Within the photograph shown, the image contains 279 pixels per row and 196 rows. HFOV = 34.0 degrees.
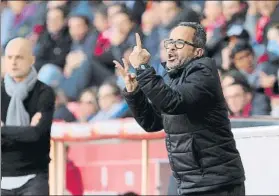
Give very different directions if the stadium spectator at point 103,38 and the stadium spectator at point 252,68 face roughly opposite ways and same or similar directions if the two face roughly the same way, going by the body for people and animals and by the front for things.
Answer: same or similar directions

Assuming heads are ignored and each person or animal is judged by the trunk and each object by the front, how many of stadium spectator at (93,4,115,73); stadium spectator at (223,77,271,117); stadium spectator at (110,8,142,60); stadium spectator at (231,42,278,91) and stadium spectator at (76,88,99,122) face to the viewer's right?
0

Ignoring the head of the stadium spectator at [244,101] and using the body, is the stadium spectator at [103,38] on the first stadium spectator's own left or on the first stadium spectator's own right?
on the first stadium spectator's own right

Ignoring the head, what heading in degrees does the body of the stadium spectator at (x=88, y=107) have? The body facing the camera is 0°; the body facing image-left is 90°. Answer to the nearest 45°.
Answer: approximately 45°

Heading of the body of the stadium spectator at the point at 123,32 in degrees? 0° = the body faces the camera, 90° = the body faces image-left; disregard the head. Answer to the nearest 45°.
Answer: approximately 45°

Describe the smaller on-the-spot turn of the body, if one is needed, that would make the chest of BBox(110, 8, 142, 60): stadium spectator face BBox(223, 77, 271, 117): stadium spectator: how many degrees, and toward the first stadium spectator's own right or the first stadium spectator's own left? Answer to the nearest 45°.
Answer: approximately 90° to the first stadium spectator's own left

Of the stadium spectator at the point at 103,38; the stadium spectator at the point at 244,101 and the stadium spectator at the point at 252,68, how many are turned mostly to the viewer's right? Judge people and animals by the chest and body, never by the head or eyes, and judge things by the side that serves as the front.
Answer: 0

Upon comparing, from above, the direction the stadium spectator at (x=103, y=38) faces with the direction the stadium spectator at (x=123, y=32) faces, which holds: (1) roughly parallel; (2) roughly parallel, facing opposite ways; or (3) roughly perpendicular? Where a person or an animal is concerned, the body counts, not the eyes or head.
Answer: roughly parallel

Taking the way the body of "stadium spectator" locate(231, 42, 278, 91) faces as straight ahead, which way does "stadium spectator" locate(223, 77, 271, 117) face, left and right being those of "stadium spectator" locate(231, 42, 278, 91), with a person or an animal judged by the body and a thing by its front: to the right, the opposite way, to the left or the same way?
the same way

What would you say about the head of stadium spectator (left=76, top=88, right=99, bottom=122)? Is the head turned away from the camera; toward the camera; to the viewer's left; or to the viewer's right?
toward the camera

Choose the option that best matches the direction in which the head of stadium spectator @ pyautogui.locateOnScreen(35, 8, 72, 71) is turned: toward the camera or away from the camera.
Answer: toward the camera

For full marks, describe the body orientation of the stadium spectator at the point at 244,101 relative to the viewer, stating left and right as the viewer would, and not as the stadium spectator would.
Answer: facing the viewer and to the left of the viewer

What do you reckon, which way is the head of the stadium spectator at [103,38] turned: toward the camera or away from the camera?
toward the camera

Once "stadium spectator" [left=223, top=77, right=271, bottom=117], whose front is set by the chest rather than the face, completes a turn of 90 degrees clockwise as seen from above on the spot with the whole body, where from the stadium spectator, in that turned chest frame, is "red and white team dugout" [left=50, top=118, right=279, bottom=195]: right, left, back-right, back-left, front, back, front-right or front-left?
front-left

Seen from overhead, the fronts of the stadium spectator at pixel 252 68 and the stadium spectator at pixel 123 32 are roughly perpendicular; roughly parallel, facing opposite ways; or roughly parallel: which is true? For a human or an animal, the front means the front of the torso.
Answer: roughly parallel

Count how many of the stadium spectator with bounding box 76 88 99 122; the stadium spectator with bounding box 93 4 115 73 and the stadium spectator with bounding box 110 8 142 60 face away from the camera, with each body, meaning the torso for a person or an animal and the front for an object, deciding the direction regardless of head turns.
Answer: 0
